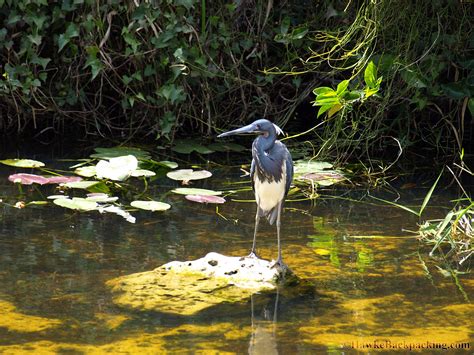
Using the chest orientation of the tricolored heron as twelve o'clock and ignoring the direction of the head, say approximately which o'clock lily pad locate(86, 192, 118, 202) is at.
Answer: The lily pad is roughly at 3 o'clock from the tricolored heron.

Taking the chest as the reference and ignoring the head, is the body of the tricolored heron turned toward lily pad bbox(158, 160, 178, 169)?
no

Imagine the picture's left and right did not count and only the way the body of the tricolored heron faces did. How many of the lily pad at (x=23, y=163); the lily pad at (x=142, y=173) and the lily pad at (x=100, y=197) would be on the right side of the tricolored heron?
3

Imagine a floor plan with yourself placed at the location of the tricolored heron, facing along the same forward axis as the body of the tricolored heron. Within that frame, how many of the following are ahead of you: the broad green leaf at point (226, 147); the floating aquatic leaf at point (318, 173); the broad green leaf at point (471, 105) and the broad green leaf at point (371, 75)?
0

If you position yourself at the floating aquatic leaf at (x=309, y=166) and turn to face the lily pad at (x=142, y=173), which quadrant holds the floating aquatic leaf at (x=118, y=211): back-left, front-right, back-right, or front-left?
front-left

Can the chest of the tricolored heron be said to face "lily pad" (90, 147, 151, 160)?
no

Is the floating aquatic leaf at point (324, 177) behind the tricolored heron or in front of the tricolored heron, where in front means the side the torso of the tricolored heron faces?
behind

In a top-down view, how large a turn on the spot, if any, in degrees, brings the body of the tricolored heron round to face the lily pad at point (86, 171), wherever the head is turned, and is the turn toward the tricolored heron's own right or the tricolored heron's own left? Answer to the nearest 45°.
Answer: approximately 90° to the tricolored heron's own right

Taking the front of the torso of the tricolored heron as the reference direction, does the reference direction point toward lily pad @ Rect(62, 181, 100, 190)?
no

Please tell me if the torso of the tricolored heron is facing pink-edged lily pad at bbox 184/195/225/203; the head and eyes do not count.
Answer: no

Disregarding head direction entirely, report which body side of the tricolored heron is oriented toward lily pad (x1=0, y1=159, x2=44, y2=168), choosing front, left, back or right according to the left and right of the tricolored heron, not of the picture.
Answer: right

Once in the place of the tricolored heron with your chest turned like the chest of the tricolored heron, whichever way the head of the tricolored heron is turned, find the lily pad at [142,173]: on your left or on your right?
on your right

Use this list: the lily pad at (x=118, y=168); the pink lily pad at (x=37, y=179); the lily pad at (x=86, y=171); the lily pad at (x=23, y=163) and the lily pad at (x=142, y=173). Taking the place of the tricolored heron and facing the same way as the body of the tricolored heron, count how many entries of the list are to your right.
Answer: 5

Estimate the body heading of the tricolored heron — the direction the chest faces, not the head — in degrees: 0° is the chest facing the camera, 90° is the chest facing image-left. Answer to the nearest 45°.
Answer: approximately 45°

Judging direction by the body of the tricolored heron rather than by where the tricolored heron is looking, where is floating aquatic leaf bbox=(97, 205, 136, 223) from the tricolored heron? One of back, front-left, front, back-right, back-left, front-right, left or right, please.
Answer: right

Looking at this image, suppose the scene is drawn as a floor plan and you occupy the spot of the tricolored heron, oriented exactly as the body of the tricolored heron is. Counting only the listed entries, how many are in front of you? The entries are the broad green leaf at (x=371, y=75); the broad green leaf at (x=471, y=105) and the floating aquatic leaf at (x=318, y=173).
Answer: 0

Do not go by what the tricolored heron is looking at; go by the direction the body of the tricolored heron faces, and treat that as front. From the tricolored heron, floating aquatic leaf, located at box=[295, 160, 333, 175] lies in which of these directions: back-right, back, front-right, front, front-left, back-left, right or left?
back-right
